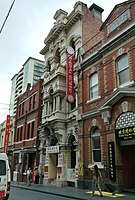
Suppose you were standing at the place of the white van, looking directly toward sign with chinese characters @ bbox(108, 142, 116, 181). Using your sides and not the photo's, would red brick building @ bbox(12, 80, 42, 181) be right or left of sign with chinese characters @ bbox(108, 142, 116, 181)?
left

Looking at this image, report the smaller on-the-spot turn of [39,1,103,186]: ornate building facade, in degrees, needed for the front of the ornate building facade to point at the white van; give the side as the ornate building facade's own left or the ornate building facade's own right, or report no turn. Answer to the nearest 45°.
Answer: approximately 45° to the ornate building facade's own left

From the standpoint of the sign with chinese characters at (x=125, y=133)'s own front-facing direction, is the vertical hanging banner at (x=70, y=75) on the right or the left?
on its right

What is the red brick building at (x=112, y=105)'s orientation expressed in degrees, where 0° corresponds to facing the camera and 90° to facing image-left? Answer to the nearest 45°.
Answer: approximately 45°

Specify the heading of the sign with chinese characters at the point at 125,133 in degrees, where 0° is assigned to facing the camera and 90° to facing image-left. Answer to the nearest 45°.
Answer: approximately 45°

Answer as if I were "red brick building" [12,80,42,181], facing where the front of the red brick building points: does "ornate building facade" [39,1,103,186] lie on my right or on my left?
on my left

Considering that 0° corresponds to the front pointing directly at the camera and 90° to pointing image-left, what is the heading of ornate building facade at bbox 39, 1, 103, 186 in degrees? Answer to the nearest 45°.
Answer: approximately 45°

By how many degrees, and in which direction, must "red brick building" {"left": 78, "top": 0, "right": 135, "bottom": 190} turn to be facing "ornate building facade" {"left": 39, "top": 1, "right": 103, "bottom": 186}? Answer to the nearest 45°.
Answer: approximately 90° to its right

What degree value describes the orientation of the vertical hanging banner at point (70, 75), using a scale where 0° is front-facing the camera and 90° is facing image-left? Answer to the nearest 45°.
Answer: approximately 0°

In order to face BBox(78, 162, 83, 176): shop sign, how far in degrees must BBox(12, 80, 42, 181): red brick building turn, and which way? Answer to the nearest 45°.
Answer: approximately 45° to its left

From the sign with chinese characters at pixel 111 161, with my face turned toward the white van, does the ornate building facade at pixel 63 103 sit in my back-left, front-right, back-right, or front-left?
back-right
